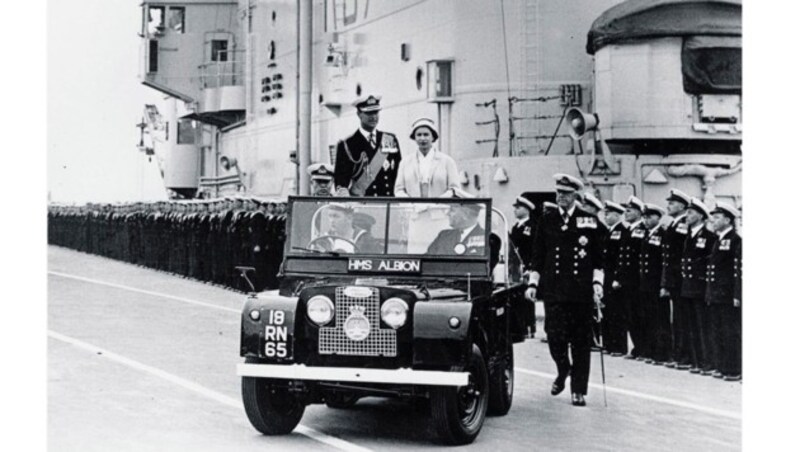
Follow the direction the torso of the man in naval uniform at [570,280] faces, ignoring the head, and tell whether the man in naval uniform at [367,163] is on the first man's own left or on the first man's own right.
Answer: on the first man's own right

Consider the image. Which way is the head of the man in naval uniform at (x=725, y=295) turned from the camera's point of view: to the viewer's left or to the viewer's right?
to the viewer's left

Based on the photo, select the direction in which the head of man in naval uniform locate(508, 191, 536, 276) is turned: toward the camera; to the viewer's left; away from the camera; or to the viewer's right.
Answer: to the viewer's left

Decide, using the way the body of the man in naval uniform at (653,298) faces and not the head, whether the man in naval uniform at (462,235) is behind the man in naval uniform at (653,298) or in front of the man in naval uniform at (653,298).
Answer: in front

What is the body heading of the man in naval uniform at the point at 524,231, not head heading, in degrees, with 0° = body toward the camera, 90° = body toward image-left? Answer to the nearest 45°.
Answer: approximately 45°

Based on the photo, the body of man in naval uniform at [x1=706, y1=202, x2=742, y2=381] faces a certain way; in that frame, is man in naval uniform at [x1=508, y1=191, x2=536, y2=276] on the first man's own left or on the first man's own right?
on the first man's own right

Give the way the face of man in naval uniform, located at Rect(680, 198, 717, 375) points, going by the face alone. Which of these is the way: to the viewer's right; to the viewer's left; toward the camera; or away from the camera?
to the viewer's left

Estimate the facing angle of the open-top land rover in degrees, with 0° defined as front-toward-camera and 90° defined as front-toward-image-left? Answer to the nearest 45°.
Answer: approximately 0°

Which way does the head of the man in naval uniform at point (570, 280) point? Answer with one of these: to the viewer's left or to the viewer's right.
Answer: to the viewer's left

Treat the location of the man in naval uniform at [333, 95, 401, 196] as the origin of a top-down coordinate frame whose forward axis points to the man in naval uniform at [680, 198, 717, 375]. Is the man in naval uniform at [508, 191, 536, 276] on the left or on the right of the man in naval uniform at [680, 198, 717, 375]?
left

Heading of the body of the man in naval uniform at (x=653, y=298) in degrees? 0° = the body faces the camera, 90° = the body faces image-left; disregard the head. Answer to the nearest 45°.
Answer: approximately 45°

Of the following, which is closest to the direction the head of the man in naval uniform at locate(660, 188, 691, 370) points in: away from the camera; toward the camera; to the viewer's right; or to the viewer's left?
to the viewer's left

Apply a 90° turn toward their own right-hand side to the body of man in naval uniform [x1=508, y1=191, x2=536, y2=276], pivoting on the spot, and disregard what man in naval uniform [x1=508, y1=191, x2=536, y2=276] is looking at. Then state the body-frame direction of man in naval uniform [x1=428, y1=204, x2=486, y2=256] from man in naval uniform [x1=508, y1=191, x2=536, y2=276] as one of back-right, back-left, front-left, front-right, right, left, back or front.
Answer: back-left
